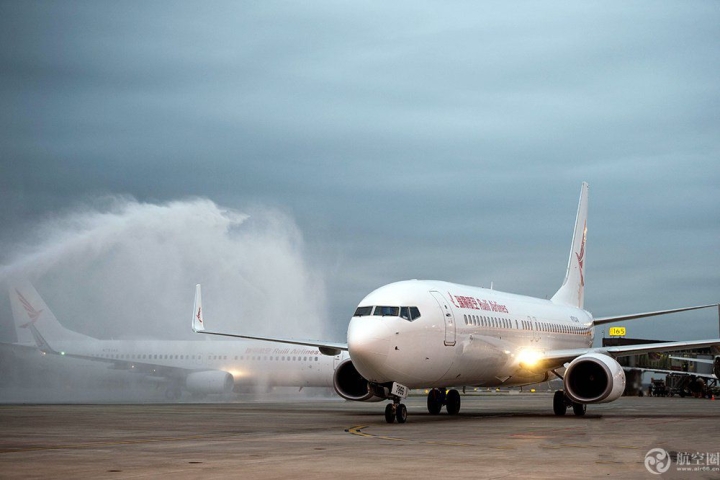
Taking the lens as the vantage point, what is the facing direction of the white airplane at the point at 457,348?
facing the viewer and to the left of the viewer
